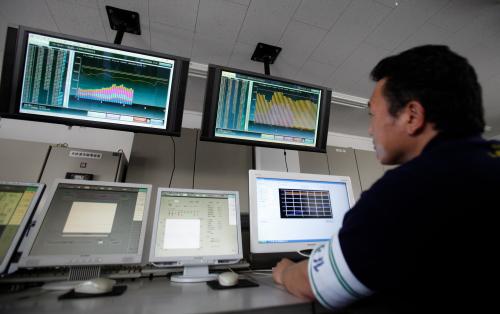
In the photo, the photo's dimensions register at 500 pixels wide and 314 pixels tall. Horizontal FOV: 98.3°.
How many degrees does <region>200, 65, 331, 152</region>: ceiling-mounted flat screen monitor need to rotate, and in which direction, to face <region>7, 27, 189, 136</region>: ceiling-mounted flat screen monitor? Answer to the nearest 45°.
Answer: approximately 90° to its right

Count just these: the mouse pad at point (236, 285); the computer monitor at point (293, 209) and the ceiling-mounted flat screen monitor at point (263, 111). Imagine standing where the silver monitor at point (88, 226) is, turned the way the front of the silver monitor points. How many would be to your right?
0

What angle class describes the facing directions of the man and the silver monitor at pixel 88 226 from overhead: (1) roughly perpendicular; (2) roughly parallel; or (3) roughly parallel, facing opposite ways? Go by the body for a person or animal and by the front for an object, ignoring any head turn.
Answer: roughly parallel, facing opposite ways

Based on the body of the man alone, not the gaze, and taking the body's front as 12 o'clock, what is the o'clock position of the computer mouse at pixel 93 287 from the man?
The computer mouse is roughly at 10 o'clock from the man.

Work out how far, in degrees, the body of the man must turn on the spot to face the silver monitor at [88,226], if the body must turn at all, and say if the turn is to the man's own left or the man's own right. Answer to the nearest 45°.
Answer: approximately 45° to the man's own left

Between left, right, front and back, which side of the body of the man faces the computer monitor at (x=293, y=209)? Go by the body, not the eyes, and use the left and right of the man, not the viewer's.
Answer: front

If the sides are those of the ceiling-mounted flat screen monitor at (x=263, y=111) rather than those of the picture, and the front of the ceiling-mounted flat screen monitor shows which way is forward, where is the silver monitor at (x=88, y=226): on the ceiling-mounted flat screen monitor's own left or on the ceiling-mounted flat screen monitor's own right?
on the ceiling-mounted flat screen monitor's own right

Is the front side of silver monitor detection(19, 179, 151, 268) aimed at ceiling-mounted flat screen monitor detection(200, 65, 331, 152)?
no

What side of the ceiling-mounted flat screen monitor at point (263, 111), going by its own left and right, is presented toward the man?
front

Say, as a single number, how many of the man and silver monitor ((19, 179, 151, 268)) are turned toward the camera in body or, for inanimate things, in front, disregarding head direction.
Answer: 1

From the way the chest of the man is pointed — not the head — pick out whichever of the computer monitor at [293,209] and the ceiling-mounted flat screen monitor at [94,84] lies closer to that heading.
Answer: the computer monitor

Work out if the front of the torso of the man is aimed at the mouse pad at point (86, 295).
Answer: no

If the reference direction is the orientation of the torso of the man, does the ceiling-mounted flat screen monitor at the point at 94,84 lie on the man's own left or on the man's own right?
on the man's own left

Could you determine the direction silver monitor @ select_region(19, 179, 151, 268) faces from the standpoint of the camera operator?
facing the viewer

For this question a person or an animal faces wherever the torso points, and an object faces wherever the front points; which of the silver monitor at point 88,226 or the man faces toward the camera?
the silver monitor

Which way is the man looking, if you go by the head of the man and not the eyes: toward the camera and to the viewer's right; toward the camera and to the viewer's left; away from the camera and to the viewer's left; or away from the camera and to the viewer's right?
away from the camera and to the viewer's left

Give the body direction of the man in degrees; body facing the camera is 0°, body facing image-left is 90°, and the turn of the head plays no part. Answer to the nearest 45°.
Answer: approximately 135°
